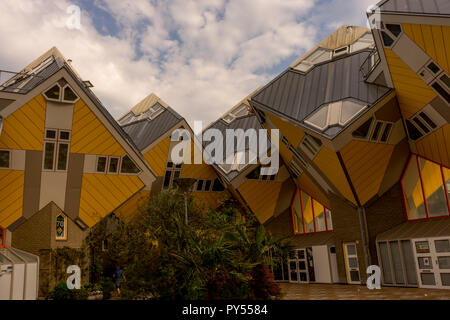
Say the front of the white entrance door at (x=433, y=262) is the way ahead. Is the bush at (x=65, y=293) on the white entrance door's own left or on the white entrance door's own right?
on the white entrance door's own right

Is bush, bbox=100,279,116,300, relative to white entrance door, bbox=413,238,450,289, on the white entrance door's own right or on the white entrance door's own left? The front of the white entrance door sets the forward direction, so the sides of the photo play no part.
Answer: on the white entrance door's own right

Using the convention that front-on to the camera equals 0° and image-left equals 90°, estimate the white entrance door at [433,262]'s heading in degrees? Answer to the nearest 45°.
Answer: approximately 0°

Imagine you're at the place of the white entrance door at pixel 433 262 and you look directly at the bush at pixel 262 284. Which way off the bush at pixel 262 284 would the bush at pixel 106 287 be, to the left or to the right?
right

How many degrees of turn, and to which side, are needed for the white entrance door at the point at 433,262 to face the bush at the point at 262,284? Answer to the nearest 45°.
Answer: approximately 45° to its right
